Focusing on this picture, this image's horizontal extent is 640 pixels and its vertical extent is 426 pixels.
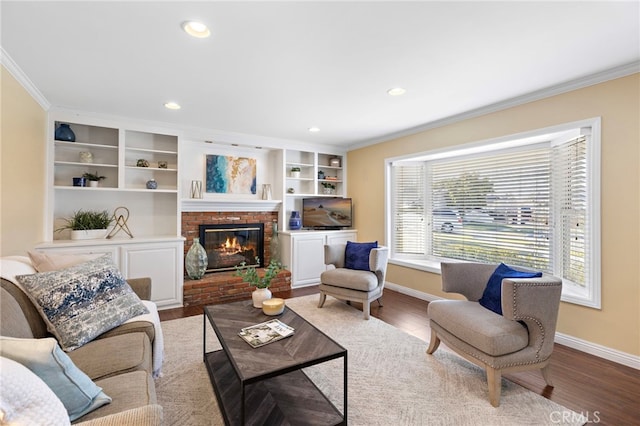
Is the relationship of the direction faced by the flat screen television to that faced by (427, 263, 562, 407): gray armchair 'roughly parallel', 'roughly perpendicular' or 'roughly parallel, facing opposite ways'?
roughly perpendicular

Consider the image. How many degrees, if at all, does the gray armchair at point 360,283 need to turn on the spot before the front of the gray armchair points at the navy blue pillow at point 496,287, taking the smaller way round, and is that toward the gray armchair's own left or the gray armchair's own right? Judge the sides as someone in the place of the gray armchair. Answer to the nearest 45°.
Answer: approximately 90° to the gray armchair's own left

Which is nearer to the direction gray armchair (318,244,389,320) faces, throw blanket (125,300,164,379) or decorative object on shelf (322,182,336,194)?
the throw blanket

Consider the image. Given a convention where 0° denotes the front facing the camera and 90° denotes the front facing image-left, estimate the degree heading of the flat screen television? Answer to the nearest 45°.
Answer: approximately 0°

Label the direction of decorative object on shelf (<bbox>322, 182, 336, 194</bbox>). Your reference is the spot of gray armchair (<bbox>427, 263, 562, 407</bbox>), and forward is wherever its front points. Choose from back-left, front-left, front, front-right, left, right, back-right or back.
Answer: right

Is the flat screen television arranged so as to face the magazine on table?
yes

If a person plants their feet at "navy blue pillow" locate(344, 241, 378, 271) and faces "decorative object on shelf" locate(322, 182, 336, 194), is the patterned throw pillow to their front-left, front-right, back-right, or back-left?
back-left

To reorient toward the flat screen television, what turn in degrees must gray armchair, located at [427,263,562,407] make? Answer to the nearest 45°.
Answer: approximately 90° to its right

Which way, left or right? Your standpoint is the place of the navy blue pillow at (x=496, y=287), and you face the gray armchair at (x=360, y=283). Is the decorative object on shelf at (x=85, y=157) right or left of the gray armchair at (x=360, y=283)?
left

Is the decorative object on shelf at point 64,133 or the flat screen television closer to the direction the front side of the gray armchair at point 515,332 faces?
the decorative object on shelf

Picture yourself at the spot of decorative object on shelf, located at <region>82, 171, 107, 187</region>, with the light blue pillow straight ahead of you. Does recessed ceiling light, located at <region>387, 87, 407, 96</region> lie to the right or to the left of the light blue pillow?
left

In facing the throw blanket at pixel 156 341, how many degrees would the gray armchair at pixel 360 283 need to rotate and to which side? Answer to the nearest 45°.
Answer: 0° — it already faces it
